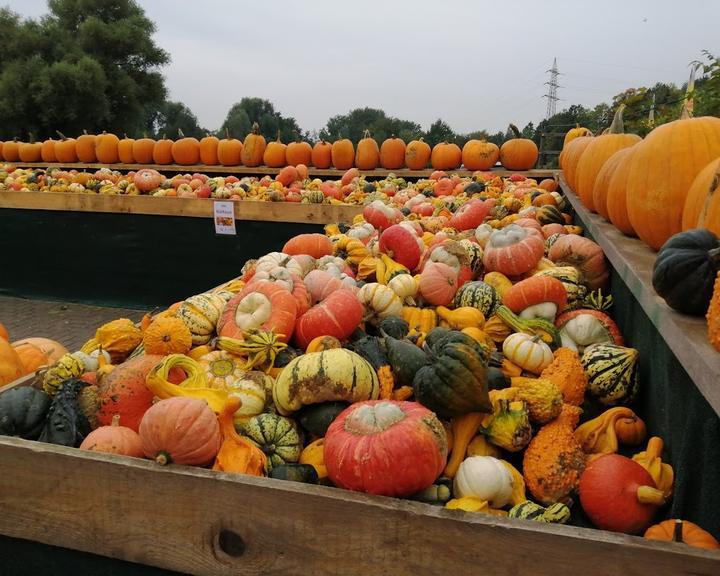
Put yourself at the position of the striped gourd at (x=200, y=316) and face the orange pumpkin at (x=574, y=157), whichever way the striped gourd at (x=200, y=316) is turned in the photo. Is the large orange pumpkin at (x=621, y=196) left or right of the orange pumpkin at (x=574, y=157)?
right

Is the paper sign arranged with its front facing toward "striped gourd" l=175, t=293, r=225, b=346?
yes

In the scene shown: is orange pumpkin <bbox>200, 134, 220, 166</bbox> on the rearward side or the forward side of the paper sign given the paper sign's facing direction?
on the rearward side

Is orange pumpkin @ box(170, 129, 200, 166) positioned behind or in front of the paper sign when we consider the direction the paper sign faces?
behind

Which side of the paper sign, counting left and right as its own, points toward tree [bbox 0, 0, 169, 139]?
back

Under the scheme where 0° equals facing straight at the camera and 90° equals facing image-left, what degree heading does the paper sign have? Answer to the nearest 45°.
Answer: approximately 0°

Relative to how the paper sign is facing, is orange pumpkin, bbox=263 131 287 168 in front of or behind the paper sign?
behind

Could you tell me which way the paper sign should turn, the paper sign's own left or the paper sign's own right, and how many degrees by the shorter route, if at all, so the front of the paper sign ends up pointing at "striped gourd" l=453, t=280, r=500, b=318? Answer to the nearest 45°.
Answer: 0° — it already faces it
